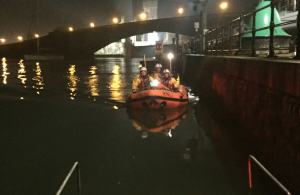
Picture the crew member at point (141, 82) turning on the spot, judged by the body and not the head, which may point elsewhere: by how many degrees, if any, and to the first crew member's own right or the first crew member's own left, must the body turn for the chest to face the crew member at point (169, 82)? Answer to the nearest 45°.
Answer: approximately 90° to the first crew member's own left

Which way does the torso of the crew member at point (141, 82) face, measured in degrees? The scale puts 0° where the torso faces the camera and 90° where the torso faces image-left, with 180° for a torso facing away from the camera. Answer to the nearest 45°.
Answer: approximately 0°

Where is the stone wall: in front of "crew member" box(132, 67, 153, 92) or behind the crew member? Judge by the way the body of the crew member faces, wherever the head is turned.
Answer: in front

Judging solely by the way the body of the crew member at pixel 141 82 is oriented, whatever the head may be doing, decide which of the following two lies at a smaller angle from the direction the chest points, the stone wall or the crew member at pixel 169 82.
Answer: the stone wall
